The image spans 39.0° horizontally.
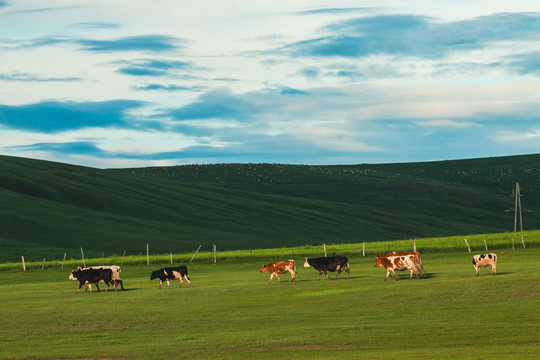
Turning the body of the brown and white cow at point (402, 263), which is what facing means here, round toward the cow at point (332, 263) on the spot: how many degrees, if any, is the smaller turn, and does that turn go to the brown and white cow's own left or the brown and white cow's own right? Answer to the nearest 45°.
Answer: approximately 45° to the brown and white cow's own right

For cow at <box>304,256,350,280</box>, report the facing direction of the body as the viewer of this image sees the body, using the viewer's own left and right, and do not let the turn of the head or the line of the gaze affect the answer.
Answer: facing to the left of the viewer

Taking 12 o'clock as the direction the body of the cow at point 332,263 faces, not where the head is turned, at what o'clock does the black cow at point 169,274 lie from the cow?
The black cow is roughly at 12 o'clock from the cow.

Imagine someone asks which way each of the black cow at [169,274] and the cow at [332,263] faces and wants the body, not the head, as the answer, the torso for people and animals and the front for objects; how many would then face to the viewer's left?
2

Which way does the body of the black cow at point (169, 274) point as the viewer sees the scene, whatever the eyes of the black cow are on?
to the viewer's left

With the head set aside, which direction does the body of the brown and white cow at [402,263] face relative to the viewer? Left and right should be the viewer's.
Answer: facing to the left of the viewer
